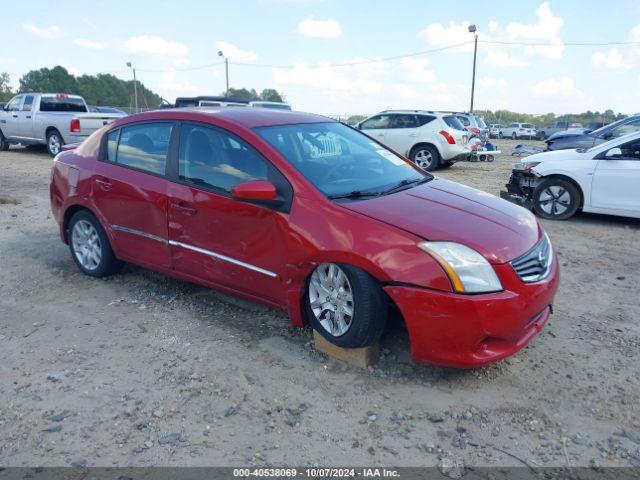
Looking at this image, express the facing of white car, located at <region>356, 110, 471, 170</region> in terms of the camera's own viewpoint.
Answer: facing away from the viewer and to the left of the viewer

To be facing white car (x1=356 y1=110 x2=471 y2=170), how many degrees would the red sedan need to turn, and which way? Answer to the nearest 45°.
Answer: approximately 135° to its left

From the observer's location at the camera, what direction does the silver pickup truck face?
facing away from the viewer and to the left of the viewer

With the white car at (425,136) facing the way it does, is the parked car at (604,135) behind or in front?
behind

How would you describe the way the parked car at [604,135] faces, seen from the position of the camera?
facing to the left of the viewer

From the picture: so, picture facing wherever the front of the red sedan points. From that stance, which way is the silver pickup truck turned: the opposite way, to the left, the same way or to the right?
the opposite way

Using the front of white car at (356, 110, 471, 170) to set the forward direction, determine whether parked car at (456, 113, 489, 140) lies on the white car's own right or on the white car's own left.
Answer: on the white car's own right

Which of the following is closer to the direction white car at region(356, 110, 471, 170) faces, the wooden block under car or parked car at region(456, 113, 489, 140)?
the parked car

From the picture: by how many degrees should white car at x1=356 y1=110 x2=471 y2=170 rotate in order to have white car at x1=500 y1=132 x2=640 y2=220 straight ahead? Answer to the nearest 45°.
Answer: approximately 135° to its left

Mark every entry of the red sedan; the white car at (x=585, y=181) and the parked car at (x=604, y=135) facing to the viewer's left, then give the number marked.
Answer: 2

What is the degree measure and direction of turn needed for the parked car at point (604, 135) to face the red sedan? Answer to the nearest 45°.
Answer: approximately 90° to its left

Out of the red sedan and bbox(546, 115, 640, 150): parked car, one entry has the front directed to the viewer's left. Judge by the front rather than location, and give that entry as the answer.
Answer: the parked car

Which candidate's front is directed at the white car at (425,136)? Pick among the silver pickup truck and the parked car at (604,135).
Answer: the parked car

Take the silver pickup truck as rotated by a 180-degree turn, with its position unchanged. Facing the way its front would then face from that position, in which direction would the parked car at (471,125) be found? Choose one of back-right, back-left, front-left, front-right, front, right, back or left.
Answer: front-left

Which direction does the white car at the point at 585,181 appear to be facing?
to the viewer's left
